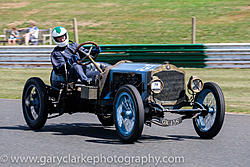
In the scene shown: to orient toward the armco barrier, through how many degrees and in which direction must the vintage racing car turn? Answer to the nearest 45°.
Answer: approximately 135° to its left

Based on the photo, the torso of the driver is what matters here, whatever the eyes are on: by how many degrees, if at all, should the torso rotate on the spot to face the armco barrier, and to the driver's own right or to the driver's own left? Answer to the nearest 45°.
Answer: approximately 90° to the driver's own left

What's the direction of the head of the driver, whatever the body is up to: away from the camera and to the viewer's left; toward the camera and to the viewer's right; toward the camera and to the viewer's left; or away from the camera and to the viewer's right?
toward the camera and to the viewer's right

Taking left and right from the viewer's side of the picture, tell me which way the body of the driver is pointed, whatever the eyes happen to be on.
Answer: facing the viewer and to the right of the viewer

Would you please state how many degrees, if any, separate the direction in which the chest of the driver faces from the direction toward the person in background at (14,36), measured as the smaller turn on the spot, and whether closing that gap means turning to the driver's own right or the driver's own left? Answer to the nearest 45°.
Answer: approximately 135° to the driver's own left
